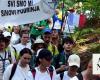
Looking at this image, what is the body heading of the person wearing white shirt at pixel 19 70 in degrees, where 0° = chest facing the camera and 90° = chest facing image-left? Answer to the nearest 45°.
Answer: approximately 315°

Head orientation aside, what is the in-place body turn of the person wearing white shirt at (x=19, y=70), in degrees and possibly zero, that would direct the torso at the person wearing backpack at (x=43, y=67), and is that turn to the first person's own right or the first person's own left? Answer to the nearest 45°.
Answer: approximately 45° to the first person's own left

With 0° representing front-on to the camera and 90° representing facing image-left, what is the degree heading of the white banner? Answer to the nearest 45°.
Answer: approximately 0°
